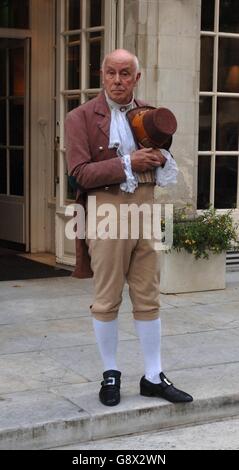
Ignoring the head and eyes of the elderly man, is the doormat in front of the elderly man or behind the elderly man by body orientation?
behind

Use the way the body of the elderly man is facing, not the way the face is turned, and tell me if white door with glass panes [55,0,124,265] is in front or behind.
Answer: behind

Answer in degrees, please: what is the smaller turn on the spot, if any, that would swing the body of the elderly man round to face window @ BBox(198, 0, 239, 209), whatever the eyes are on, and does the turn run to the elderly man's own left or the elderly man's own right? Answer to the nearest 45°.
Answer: approximately 135° to the elderly man's own left

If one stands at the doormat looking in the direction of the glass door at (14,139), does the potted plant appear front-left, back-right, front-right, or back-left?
back-right

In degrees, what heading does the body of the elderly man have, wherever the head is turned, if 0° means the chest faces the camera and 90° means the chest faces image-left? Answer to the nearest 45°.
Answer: approximately 315°

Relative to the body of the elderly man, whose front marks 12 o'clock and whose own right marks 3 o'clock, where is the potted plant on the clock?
The potted plant is roughly at 8 o'clock from the elderly man.

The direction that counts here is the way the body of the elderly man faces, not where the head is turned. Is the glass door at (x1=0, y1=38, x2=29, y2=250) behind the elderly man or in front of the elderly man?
behind
